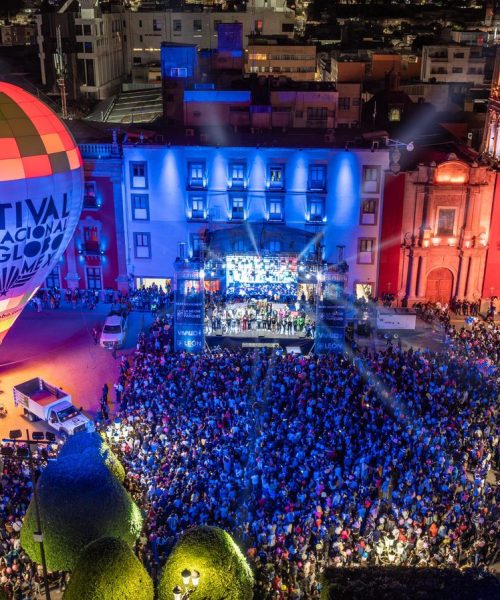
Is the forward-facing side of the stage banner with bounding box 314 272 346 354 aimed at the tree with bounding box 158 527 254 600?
yes

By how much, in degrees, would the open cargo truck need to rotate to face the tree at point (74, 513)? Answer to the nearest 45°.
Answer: approximately 45° to its right

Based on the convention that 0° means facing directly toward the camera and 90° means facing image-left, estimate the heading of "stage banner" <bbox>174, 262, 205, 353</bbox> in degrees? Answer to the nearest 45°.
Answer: approximately 0°

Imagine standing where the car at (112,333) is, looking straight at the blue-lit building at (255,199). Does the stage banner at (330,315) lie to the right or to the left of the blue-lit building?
right

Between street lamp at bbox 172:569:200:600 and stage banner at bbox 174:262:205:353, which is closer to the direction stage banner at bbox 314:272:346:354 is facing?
the street lamp

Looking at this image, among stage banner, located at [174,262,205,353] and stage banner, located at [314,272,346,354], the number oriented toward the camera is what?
2

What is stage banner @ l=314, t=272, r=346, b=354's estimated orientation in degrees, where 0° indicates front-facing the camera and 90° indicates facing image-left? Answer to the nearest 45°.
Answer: approximately 0°

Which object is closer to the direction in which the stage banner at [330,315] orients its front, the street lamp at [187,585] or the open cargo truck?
the street lamp

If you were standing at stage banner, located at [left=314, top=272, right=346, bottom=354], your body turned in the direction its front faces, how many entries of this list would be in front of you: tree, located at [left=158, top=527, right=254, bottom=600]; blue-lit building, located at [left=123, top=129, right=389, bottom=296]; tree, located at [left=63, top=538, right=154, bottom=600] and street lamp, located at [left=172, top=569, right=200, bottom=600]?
3

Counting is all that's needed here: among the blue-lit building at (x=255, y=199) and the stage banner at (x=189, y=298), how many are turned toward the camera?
2
